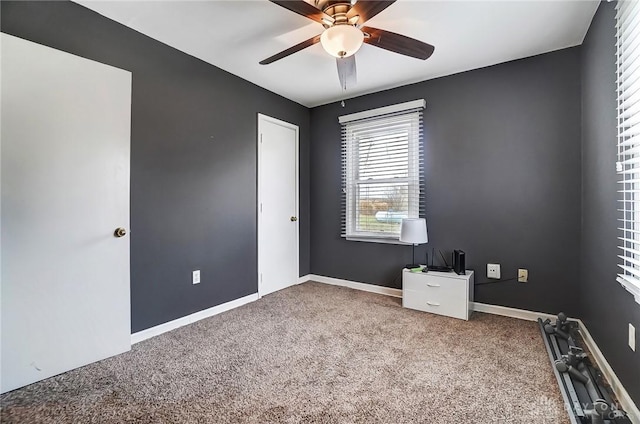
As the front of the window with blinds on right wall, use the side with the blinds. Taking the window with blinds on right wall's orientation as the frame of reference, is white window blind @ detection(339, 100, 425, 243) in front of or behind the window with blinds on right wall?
in front

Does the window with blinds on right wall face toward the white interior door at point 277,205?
yes

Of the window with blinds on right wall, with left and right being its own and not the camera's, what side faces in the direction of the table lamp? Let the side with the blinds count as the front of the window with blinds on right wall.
front

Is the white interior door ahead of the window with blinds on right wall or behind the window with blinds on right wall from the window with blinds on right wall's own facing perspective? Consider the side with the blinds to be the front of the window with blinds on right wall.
ahead

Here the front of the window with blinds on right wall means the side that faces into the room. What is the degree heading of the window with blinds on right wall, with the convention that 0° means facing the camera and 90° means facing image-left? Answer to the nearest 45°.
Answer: approximately 90°
